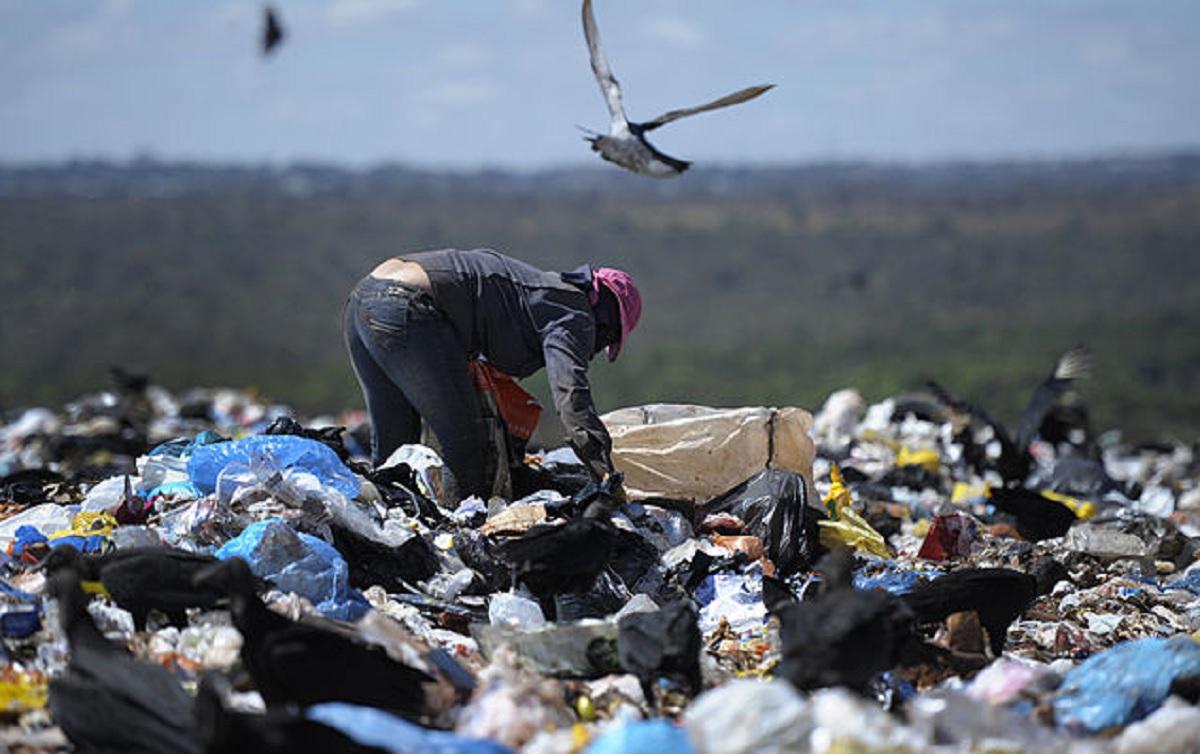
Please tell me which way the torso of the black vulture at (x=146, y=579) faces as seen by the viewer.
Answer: to the viewer's left

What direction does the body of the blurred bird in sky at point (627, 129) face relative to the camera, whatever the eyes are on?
to the viewer's left

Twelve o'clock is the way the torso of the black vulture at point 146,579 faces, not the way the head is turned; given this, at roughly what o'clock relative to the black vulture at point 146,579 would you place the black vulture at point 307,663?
the black vulture at point 307,663 is roughly at 8 o'clock from the black vulture at point 146,579.

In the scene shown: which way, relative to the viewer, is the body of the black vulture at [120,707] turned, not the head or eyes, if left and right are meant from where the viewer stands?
facing to the left of the viewer

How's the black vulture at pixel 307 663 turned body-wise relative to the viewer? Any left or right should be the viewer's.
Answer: facing to the left of the viewer
